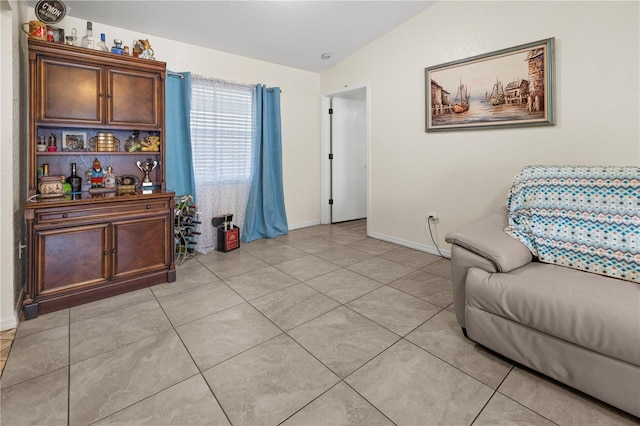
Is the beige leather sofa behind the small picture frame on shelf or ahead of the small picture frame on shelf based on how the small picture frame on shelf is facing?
ahead

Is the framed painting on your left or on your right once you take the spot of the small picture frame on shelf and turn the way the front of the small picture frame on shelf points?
on your left
